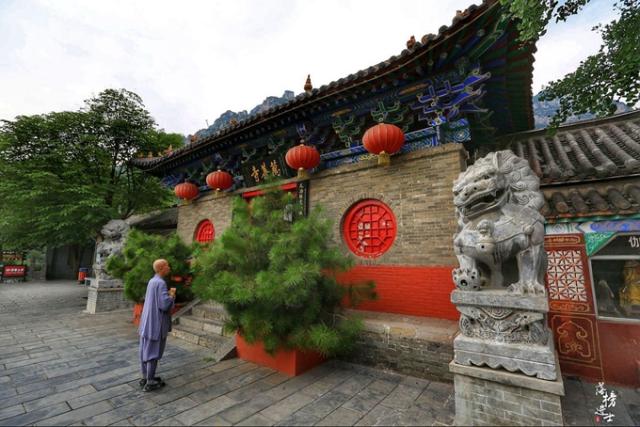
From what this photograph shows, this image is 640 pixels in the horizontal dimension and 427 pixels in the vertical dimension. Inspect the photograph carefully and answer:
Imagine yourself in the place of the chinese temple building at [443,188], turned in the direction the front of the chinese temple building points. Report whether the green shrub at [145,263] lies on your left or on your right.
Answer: on your right

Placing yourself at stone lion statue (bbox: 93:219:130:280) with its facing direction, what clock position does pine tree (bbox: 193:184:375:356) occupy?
The pine tree is roughly at 10 o'clock from the stone lion statue.

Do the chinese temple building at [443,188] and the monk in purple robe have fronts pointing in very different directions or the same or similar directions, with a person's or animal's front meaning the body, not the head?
very different directions

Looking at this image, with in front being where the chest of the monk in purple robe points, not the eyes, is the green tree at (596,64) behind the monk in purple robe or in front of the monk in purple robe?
in front

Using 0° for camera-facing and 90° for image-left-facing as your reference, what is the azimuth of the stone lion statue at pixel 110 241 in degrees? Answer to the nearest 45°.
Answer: approximately 45°

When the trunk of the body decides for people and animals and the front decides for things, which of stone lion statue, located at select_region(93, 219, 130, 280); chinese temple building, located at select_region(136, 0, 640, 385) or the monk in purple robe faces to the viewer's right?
the monk in purple robe

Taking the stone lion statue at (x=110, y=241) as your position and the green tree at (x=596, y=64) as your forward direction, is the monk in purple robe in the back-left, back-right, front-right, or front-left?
front-right

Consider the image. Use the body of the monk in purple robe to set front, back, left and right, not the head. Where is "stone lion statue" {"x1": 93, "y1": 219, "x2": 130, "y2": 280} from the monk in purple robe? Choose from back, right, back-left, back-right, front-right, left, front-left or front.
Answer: left

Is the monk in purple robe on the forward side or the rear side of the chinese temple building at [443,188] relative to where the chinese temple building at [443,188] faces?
on the forward side

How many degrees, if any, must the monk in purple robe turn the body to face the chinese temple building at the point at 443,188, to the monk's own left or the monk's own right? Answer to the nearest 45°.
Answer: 0° — they already face it

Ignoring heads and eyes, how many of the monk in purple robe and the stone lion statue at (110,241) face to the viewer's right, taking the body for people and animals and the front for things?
1

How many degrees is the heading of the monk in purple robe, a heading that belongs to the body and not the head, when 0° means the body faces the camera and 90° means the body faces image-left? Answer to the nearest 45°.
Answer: approximately 270°

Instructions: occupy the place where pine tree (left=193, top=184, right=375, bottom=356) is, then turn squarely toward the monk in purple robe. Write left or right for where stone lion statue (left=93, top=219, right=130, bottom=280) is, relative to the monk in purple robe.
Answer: right

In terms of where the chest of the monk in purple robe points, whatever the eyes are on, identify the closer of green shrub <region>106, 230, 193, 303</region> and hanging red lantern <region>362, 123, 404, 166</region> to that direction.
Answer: the hanging red lantern

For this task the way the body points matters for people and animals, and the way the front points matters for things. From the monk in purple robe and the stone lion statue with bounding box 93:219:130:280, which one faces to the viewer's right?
the monk in purple robe

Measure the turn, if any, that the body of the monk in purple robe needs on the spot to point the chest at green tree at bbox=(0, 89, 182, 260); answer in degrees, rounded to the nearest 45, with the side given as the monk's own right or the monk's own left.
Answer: approximately 90° to the monk's own left

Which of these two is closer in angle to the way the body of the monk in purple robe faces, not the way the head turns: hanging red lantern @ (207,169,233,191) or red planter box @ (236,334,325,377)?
the red planter box

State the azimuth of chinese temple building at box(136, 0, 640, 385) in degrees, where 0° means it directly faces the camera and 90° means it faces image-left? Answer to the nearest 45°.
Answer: approximately 45°

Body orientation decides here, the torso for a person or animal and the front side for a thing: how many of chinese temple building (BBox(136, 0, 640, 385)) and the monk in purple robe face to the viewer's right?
1
